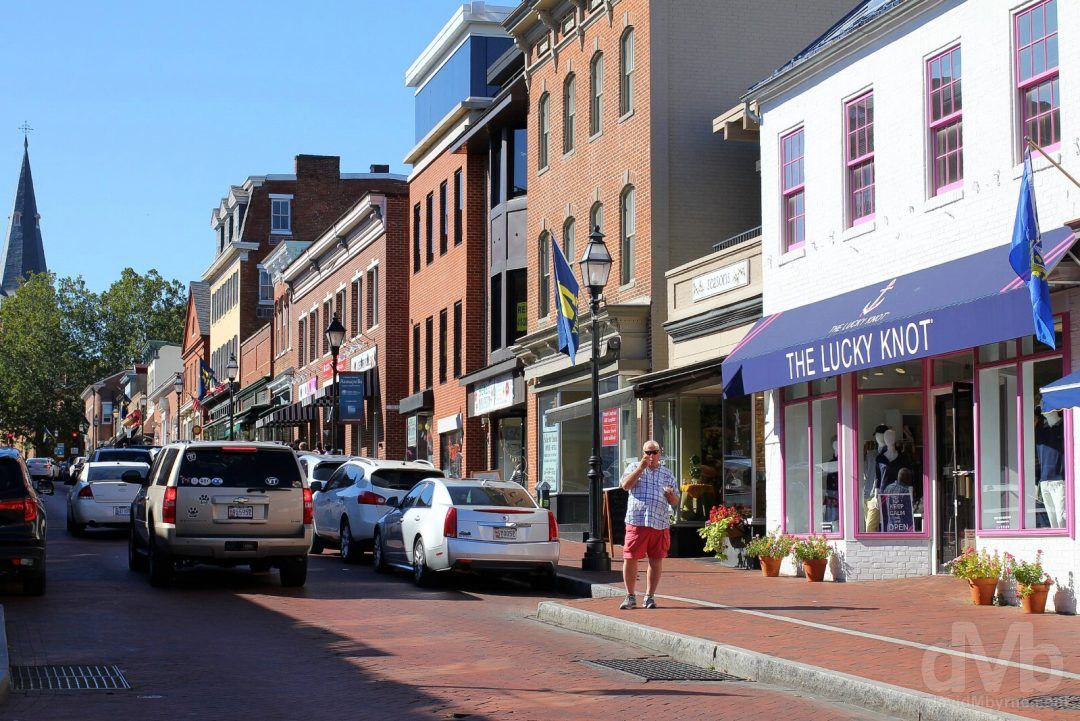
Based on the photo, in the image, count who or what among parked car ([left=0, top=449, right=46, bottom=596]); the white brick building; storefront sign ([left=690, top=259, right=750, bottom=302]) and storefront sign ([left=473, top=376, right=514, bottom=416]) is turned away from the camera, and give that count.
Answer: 1

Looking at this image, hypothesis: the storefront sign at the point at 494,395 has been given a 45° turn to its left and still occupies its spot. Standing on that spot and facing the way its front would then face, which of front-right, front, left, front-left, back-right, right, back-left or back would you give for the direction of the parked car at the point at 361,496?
front

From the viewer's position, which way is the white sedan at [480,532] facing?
facing away from the viewer and to the left of the viewer

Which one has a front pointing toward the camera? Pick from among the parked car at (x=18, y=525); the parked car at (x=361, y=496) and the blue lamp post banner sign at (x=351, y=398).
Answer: the blue lamp post banner sign

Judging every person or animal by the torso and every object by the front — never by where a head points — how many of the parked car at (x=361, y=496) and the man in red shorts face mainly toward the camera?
1

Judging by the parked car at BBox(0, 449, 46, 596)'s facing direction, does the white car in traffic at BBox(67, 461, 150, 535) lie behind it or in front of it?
in front

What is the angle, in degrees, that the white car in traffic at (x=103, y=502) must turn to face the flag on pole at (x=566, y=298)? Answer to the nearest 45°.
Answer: approximately 135° to its right

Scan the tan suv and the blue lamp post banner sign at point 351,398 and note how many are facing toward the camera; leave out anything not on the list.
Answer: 1

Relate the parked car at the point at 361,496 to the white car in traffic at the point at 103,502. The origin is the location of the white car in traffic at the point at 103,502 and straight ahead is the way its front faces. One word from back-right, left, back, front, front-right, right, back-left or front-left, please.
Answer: back-right

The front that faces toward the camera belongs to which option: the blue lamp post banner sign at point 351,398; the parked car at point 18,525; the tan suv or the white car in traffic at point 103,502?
the blue lamp post banner sign

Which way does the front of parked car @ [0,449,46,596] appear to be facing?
away from the camera

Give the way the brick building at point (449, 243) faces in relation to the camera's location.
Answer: facing the viewer and to the left of the viewer

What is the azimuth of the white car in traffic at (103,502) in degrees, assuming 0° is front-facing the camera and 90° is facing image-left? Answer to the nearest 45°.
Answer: approximately 180°

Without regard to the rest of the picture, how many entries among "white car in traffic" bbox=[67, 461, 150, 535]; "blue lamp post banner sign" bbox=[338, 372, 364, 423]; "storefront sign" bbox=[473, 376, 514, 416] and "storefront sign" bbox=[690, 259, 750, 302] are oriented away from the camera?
1

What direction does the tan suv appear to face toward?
away from the camera
